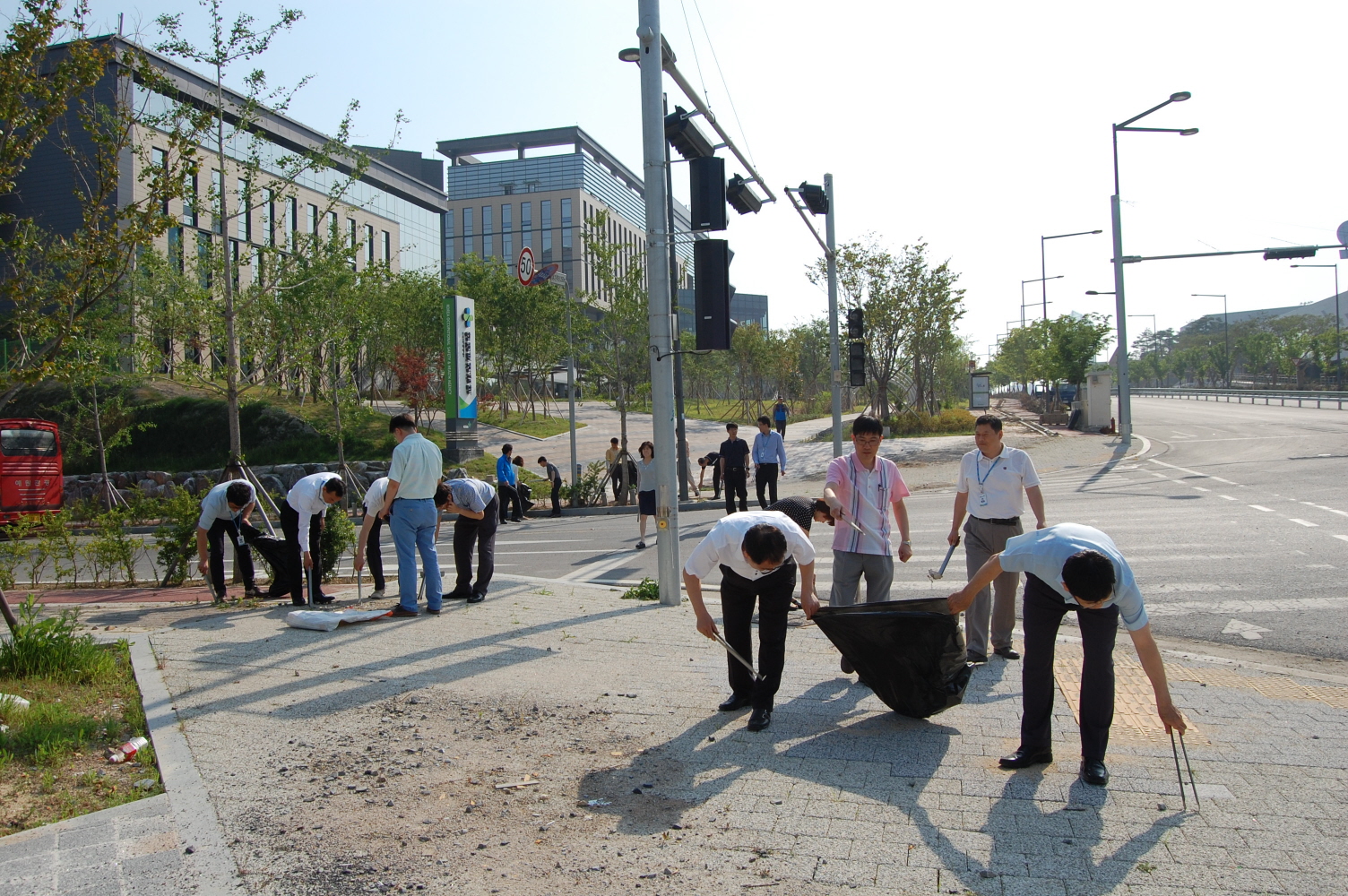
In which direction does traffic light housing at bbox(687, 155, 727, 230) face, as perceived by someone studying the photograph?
facing away from the viewer

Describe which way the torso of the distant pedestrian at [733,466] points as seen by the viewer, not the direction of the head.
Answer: toward the camera

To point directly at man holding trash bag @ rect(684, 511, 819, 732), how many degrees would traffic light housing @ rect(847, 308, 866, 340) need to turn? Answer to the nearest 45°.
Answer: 0° — it already faces them

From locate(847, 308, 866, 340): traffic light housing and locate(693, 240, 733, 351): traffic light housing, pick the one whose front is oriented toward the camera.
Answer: locate(847, 308, 866, 340): traffic light housing

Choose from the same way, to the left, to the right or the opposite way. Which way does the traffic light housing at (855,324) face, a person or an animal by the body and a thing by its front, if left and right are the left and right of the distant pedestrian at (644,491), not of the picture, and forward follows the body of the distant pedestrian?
the same way

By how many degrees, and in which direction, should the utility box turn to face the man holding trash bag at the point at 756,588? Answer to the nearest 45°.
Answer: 0° — it already faces them

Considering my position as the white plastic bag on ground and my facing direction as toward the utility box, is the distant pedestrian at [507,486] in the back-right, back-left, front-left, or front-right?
front-left

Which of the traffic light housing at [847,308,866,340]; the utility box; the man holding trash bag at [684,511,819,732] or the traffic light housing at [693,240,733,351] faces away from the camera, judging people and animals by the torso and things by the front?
the traffic light housing at [693,240,733,351]

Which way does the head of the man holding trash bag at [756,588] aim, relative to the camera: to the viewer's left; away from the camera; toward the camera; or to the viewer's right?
toward the camera

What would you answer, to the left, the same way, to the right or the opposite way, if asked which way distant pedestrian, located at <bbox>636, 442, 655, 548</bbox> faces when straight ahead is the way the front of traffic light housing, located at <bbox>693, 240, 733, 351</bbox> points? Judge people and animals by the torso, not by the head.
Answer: the opposite way

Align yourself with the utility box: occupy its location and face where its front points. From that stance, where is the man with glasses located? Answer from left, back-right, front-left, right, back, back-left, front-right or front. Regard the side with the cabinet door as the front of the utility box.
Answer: front

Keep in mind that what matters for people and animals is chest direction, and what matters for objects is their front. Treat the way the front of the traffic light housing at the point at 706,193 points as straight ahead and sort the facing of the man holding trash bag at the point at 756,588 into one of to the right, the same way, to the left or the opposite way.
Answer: the opposite way

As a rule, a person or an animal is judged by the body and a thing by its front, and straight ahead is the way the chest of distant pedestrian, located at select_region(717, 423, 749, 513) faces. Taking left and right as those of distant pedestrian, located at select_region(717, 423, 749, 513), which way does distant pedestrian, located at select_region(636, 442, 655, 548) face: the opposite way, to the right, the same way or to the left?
the same way

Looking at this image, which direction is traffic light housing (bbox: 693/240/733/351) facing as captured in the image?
away from the camera

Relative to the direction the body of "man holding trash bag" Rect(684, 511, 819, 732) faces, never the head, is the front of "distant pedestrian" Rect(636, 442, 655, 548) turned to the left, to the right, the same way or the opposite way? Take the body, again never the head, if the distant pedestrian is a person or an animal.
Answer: the same way
